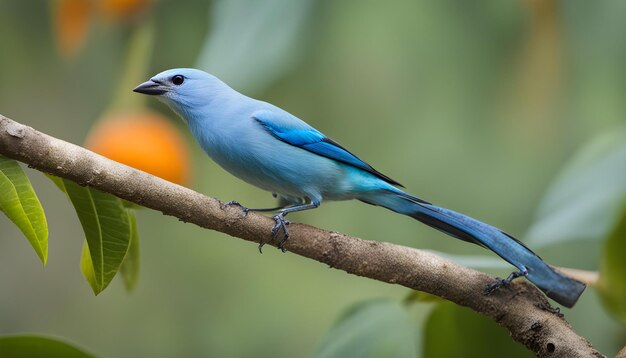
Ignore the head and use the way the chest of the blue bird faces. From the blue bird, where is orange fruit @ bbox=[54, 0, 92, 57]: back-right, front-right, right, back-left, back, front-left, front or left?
front-right

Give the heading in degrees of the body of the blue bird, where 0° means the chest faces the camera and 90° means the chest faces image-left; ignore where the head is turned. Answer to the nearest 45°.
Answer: approximately 90°
